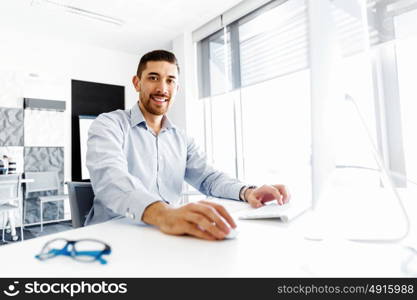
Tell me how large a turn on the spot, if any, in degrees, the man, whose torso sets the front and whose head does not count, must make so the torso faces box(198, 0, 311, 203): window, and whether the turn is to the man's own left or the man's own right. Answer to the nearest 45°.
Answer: approximately 90° to the man's own left

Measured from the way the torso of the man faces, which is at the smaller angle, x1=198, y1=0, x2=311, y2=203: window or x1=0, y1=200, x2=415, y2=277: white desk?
the white desk

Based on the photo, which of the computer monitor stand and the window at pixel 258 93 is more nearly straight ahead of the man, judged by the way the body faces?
the computer monitor stand

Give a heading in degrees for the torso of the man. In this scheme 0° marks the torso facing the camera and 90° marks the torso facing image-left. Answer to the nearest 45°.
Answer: approximately 315°

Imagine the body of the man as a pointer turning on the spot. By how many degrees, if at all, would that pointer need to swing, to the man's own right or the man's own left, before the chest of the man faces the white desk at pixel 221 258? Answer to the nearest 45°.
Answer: approximately 45° to the man's own right
